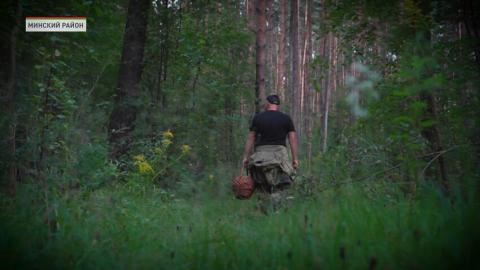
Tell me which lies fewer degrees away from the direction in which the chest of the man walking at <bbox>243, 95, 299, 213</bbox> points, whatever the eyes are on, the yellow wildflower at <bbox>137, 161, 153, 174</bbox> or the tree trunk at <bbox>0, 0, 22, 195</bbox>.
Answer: the yellow wildflower

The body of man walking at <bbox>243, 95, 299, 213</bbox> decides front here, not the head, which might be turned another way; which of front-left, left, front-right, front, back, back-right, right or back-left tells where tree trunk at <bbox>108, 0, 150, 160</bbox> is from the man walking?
front-left

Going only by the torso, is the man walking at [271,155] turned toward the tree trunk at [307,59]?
yes

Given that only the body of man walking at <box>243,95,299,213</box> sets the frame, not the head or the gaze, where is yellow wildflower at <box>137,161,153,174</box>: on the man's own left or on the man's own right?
on the man's own left

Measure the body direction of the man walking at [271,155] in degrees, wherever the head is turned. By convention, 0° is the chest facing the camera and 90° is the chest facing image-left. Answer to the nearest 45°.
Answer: approximately 180°
